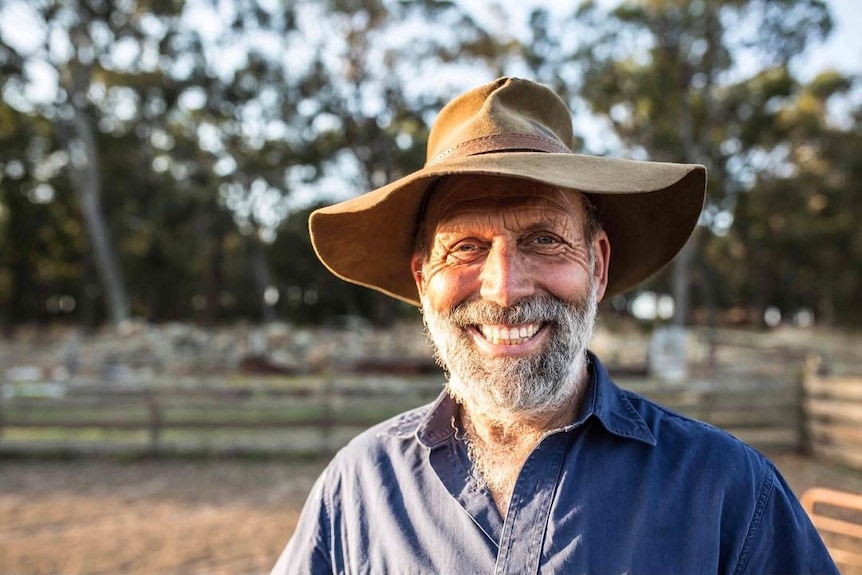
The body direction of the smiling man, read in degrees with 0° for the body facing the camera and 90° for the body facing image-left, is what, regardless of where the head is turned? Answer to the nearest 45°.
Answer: approximately 0°

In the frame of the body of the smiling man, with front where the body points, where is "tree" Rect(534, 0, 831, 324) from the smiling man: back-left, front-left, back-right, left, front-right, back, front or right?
back

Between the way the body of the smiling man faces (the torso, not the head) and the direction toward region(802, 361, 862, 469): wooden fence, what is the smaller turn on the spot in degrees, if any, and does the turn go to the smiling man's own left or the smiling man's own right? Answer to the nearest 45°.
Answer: approximately 135° to the smiling man's own left

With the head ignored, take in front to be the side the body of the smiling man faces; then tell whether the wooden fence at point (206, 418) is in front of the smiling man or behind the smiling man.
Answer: behind
